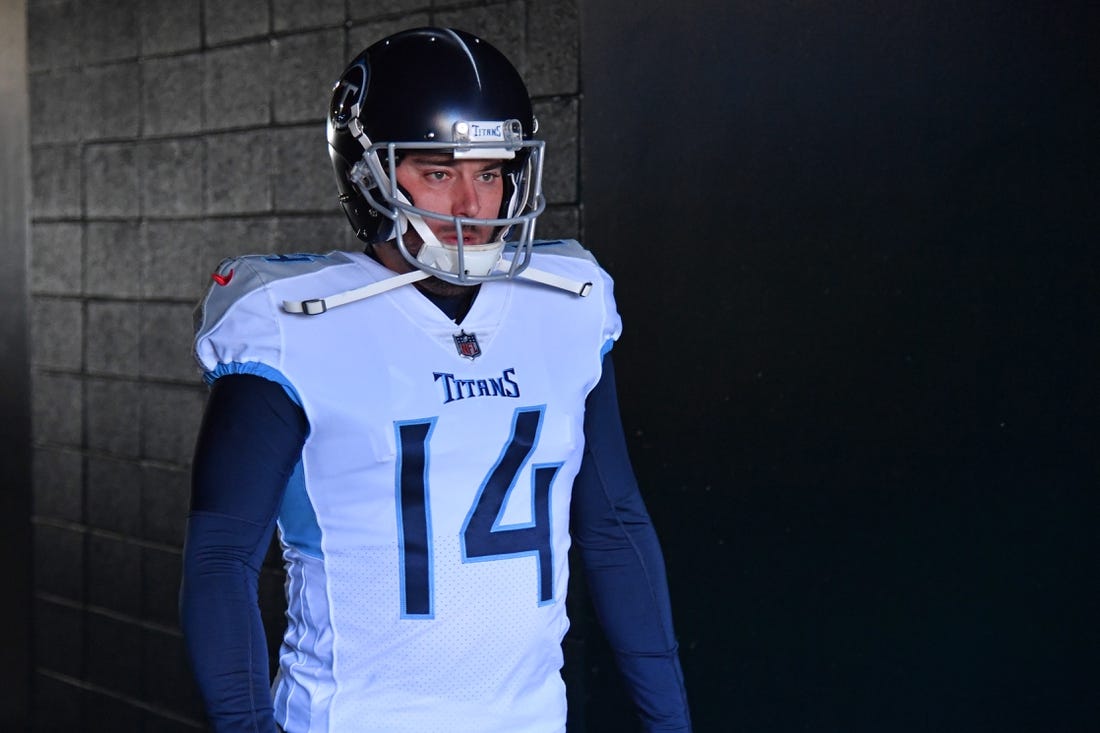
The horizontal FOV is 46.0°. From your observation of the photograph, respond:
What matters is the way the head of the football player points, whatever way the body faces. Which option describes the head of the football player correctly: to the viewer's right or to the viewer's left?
to the viewer's right

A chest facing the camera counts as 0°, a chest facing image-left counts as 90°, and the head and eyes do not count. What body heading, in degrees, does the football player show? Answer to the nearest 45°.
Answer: approximately 315°
